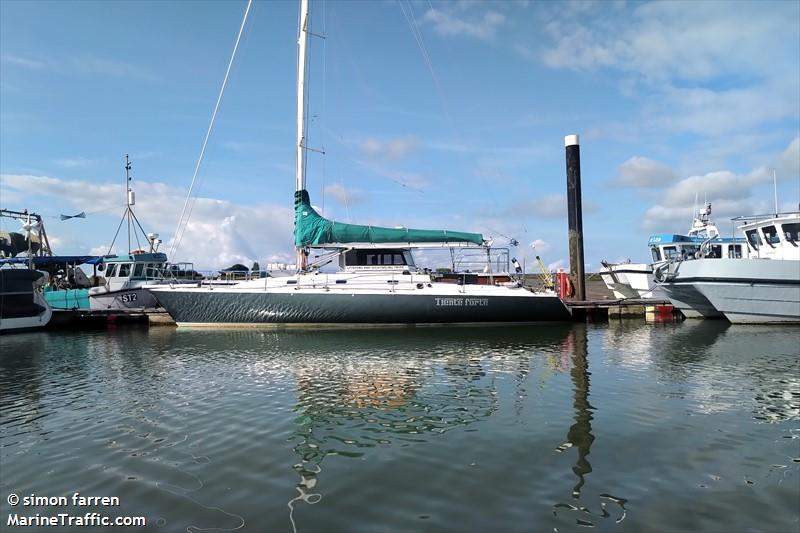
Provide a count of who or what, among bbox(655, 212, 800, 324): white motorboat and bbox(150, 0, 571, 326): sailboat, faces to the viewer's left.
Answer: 2

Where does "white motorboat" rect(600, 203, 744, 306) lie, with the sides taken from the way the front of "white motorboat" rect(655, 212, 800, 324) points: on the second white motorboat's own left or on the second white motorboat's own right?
on the second white motorboat's own right

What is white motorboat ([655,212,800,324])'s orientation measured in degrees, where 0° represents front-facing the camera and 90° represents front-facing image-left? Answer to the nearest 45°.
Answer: approximately 90°

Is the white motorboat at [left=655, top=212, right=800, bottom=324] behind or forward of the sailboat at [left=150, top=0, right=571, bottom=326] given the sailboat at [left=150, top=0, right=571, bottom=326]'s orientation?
behind

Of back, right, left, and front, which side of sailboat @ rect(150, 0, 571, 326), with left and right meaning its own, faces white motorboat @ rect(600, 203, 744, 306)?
back

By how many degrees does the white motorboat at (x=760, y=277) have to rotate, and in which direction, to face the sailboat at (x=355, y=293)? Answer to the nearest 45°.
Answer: approximately 45° to its left

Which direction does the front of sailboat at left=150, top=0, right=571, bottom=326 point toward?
to the viewer's left
